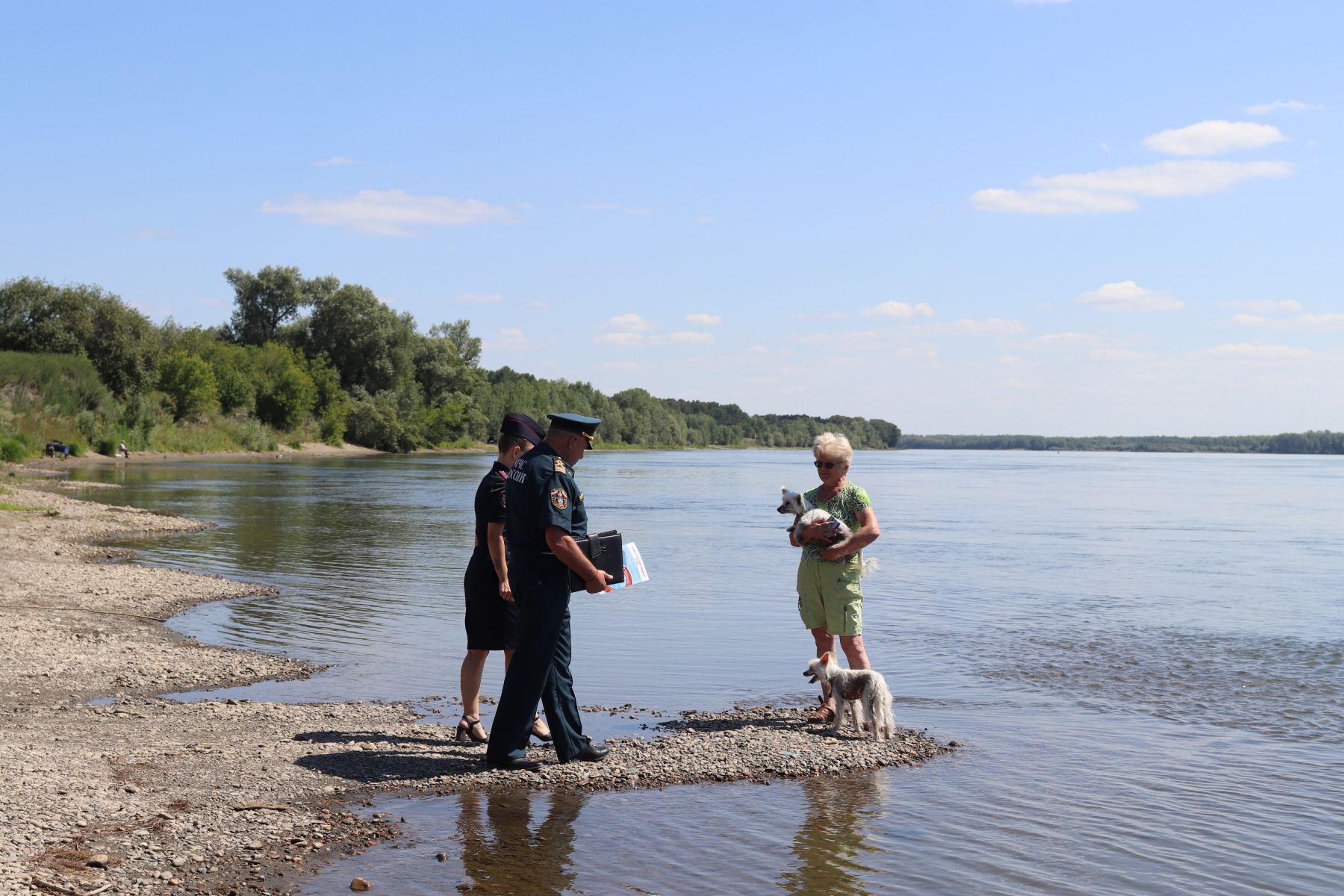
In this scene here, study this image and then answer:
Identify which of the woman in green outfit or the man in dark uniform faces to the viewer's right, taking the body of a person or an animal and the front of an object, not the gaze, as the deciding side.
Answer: the man in dark uniform

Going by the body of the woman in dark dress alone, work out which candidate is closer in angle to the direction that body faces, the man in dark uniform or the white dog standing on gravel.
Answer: the white dog standing on gravel

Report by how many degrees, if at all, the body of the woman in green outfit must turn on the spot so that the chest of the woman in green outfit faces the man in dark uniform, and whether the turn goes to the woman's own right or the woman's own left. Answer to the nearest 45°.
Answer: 0° — they already face them

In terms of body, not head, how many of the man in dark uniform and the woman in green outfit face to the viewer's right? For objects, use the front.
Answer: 1

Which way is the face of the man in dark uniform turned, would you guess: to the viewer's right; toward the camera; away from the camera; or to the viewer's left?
to the viewer's right

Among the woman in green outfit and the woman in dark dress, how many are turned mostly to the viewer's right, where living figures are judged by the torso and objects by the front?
1

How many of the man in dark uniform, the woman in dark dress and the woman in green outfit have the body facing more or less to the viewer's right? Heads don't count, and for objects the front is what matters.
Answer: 2

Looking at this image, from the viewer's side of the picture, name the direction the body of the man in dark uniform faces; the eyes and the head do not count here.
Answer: to the viewer's right

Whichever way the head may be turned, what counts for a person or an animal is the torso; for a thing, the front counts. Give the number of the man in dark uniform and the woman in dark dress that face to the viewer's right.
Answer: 2

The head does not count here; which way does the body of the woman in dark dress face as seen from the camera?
to the viewer's right

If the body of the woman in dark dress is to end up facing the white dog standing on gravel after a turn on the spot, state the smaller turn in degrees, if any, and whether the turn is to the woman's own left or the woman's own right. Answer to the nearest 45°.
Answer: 0° — they already face it

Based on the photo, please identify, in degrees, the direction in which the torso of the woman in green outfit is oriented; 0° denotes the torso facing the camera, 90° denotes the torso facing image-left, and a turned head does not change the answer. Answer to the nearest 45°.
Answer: approximately 45°
